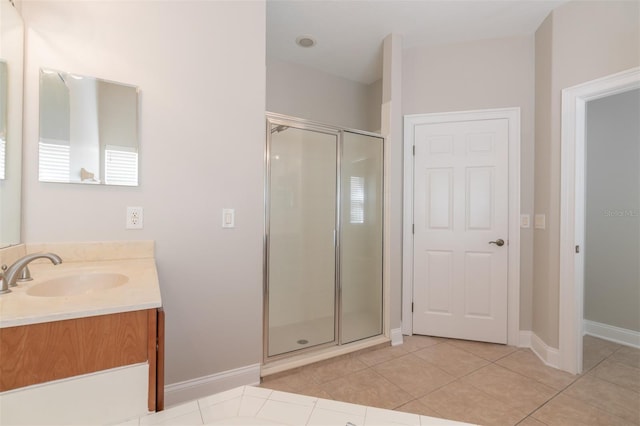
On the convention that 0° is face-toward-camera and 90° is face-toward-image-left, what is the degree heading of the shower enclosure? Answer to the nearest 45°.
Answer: approximately 315°

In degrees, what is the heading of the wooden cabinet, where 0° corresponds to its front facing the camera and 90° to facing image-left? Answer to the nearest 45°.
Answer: approximately 270°

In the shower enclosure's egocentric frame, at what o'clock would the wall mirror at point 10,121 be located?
The wall mirror is roughly at 3 o'clock from the shower enclosure.

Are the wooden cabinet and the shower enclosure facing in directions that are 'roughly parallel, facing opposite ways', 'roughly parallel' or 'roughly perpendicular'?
roughly perpendicular

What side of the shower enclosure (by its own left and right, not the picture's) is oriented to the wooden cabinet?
right

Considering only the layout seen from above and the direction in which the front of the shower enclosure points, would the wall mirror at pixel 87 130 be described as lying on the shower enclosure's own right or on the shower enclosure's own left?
on the shower enclosure's own right

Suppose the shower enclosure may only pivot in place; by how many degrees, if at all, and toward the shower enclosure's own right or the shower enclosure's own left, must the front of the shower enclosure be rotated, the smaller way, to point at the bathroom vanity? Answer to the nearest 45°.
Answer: approximately 45° to the shower enclosure's own right

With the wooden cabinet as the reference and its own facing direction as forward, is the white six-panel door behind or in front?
in front

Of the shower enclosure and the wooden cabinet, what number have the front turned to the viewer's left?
0
